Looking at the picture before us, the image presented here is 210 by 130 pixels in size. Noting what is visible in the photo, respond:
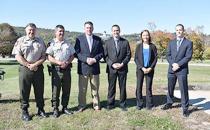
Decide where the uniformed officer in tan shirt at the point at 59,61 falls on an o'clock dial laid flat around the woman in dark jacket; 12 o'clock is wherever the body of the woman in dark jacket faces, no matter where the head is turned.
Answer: The uniformed officer in tan shirt is roughly at 2 o'clock from the woman in dark jacket.

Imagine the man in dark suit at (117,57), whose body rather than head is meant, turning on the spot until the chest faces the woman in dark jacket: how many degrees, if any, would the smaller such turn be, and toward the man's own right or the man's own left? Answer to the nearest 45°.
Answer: approximately 90° to the man's own left

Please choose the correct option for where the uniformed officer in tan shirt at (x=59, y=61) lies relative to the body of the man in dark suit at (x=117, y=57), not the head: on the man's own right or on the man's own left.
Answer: on the man's own right

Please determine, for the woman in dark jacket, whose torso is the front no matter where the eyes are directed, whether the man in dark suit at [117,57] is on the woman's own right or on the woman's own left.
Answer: on the woman's own right

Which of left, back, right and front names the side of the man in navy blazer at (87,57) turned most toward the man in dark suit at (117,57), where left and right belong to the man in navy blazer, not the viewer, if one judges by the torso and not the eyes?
left

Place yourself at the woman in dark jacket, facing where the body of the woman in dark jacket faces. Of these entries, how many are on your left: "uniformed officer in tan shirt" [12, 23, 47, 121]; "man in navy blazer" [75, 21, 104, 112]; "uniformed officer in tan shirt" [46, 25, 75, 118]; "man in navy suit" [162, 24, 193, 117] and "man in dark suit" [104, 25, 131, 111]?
1

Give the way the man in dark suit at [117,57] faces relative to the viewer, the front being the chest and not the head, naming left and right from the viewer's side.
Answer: facing the viewer

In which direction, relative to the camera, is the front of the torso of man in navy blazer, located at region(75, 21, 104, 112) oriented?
toward the camera

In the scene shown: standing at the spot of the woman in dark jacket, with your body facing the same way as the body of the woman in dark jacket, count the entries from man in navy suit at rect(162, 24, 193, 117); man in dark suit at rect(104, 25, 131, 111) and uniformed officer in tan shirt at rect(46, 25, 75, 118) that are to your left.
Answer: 1

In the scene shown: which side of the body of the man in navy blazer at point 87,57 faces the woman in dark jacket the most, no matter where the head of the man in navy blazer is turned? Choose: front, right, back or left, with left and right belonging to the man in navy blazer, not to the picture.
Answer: left

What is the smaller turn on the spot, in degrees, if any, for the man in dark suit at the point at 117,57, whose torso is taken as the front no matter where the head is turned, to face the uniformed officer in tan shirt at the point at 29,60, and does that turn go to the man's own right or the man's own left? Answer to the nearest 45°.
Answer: approximately 45° to the man's own right
